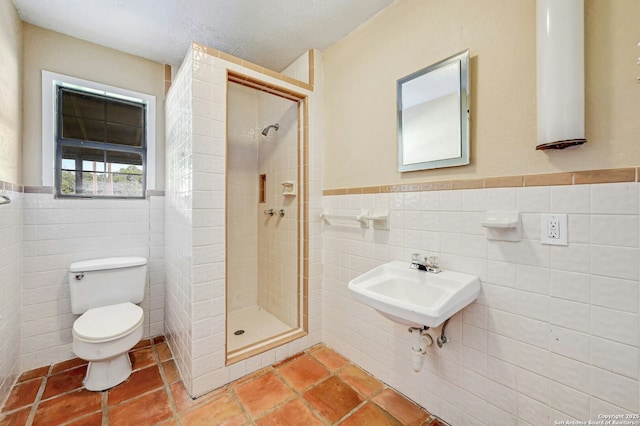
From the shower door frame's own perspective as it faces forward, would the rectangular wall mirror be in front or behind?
in front

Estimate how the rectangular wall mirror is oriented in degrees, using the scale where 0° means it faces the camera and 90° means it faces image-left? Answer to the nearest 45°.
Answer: approximately 45°

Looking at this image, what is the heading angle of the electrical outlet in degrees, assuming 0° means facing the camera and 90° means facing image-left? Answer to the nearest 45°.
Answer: approximately 45°

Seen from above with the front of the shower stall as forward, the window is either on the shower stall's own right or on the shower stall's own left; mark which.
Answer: on the shower stall's own right

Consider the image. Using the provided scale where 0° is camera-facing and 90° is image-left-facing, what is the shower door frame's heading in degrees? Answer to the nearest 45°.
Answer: approximately 315°

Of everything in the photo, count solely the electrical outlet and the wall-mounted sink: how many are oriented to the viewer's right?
0

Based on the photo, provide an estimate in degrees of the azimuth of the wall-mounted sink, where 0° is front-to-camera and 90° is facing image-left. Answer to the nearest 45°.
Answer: approximately 45°

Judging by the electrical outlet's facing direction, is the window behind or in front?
in front
